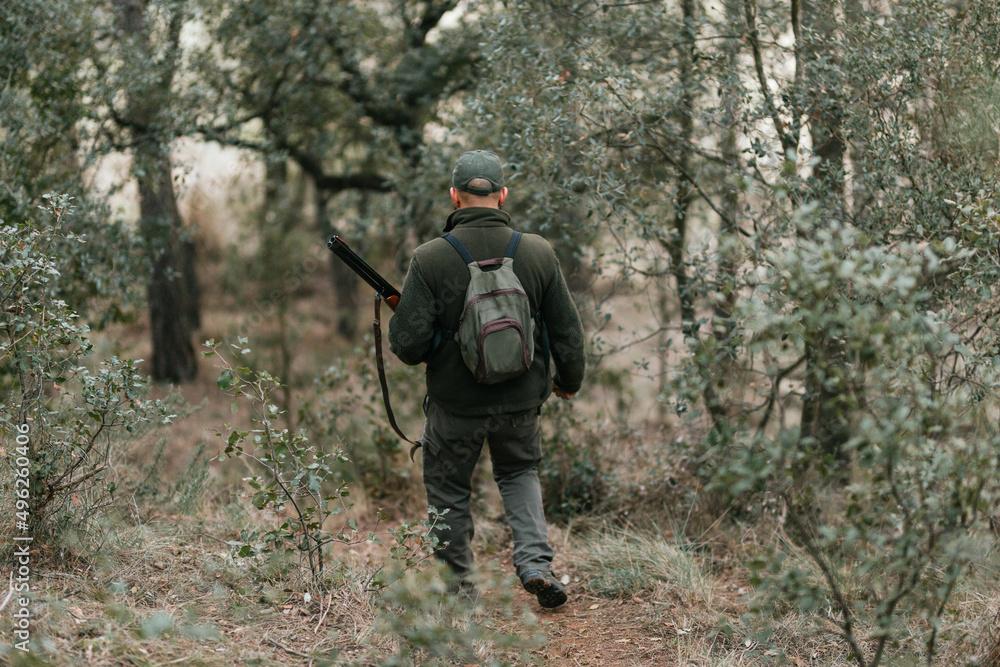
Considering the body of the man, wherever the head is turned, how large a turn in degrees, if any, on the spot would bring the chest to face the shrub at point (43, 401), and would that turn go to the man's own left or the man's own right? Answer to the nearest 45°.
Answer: approximately 90° to the man's own left

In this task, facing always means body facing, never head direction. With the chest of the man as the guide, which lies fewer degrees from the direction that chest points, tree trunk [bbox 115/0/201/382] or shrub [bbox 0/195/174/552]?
the tree trunk

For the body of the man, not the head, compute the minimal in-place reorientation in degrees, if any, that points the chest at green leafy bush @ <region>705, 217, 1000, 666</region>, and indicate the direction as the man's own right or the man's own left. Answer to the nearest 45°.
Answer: approximately 135° to the man's own right

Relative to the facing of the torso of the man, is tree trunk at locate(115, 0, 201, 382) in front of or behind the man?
in front

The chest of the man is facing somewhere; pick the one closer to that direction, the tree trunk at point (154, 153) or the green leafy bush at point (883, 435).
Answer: the tree trunk

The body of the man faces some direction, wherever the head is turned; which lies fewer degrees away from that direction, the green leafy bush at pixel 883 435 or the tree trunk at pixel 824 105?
the tree trunk

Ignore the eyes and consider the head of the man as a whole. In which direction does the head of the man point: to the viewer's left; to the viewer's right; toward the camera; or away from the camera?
away from the camera

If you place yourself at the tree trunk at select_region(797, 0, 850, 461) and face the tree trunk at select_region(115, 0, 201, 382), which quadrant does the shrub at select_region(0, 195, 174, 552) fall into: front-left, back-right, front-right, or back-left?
front-left

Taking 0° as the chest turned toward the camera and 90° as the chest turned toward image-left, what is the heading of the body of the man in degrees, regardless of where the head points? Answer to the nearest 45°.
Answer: approximately 180°

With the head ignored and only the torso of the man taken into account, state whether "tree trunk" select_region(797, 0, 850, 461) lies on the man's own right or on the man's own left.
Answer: on the man's own right
